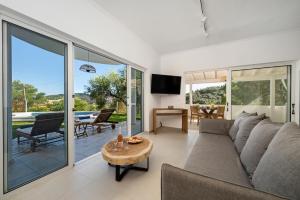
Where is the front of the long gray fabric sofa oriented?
to the viewer's left

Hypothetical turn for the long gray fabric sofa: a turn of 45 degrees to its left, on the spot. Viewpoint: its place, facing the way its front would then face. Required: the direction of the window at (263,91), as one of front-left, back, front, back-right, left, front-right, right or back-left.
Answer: back-right

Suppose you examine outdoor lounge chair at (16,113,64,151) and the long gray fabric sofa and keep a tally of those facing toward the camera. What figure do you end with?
0

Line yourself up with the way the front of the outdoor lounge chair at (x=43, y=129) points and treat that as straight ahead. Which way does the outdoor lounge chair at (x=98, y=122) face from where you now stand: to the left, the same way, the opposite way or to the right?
the same way

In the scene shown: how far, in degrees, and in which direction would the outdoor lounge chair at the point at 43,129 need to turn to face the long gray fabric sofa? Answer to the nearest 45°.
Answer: approximately 135° to its left

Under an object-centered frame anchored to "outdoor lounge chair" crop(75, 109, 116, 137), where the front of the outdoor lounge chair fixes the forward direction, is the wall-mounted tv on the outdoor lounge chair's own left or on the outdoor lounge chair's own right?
on the outdoor lounge chair's own left

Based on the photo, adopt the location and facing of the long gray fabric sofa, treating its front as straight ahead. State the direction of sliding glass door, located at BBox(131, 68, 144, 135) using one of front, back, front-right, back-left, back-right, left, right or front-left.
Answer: front-right

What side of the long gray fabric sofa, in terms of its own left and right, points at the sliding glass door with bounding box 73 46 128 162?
front
